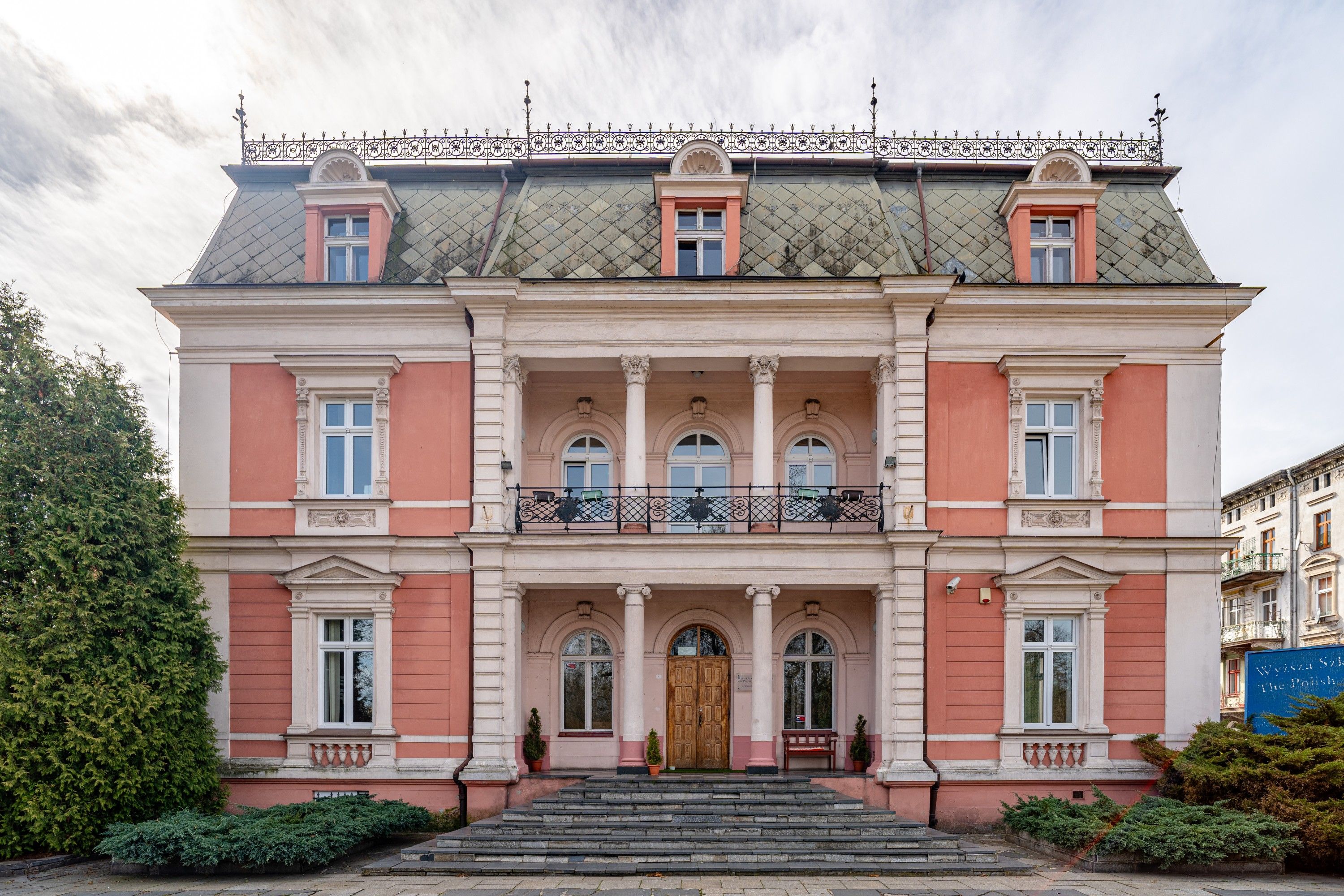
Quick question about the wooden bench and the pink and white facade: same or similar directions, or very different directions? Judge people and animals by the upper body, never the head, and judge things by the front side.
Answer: same or similar directions

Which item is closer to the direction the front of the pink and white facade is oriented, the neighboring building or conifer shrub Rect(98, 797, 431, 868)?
the conifer shrub

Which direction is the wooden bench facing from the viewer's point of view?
toward the camera

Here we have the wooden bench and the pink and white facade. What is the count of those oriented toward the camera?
2

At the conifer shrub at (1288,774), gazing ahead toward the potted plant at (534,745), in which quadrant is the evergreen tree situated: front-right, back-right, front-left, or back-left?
front-left

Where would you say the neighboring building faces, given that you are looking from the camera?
facing the viewer and to the left of the viewer

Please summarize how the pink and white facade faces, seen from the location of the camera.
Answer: facing the viewer

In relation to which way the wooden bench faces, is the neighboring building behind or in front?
behind

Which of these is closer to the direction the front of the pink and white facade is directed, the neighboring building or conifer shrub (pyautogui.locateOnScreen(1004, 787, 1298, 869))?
the conifer shrub

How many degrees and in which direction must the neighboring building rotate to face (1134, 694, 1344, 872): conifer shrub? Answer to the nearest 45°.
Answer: approximately 45° to its left
